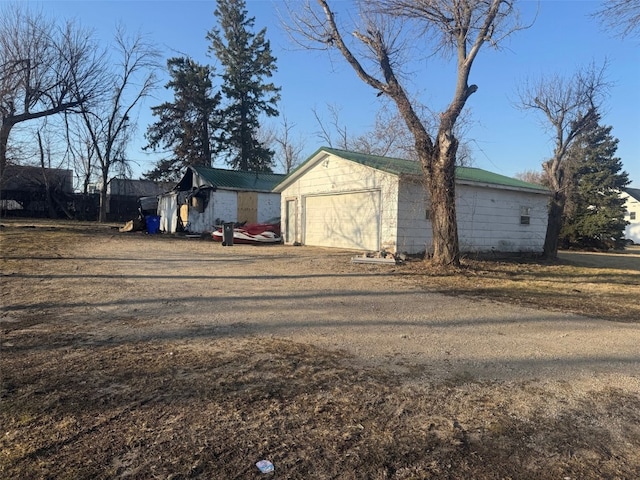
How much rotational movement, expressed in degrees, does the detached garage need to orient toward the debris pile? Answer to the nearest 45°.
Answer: approximately 45° to its left

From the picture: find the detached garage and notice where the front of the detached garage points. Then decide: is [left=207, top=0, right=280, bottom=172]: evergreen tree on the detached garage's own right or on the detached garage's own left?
on the detached garage's own right

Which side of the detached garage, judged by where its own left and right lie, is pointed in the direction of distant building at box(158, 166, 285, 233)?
right

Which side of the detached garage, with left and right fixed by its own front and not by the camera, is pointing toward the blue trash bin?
right

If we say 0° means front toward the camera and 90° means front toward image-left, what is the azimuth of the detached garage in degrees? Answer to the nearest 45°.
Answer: approximately 45°

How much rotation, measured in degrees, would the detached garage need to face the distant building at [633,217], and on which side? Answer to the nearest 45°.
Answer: approximately 180°

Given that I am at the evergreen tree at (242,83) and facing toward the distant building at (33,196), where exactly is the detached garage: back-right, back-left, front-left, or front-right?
back-left

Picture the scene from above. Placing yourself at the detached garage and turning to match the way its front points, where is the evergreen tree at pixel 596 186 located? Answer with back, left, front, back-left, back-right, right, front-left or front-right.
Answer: back
